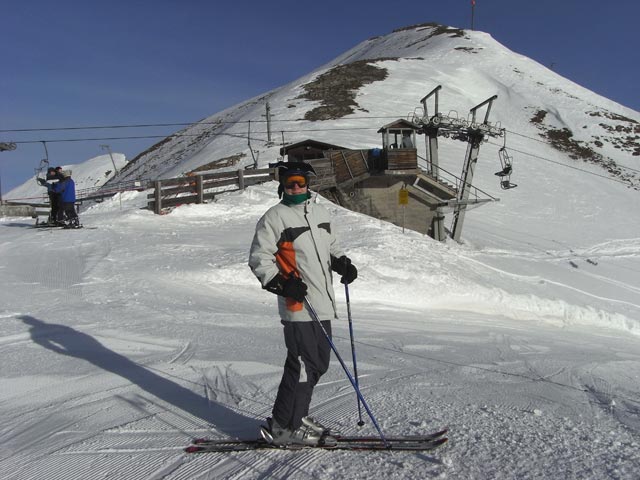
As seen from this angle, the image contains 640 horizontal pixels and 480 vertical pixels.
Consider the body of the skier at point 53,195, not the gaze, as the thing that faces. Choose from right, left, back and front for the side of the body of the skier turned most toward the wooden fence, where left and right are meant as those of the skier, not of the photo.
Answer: front

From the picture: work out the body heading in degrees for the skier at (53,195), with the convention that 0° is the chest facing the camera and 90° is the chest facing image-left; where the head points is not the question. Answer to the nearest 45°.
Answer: approximately 45°

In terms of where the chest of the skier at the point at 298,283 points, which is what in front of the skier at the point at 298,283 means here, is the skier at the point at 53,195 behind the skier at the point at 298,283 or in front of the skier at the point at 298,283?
behind

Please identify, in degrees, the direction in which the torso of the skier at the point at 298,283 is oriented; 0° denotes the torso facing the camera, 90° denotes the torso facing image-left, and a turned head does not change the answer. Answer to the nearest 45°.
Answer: approximately 315°

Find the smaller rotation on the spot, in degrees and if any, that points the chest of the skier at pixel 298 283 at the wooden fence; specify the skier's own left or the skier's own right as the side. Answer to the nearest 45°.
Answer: approximately 135° to the skier's own left

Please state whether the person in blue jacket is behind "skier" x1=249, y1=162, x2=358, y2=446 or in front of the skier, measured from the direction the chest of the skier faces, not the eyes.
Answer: behind

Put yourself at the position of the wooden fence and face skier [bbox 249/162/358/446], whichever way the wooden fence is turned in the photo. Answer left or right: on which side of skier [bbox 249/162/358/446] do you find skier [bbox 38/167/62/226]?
right
